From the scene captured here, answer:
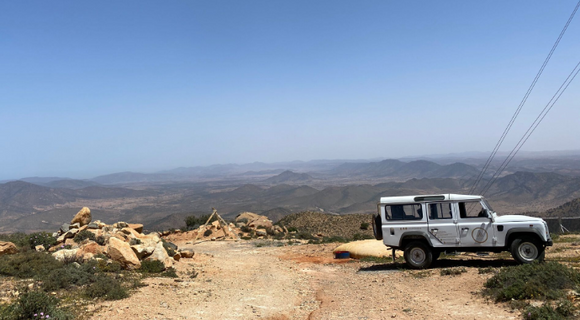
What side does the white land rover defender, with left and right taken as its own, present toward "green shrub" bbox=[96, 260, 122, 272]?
back

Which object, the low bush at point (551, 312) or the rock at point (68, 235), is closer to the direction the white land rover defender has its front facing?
the low bush

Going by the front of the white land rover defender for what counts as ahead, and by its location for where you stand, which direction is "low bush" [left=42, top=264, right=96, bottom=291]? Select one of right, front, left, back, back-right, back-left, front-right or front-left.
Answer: back-right

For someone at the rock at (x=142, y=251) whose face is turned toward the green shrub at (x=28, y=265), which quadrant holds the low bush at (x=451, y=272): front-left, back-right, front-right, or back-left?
back-left

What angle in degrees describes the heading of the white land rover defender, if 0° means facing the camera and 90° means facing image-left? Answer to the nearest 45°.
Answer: approximately 270°

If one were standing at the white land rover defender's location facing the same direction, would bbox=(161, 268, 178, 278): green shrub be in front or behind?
behind

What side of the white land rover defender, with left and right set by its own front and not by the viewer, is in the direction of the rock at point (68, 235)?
back

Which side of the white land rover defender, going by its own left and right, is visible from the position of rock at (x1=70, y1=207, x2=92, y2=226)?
back

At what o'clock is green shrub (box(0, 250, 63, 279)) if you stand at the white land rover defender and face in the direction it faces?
The green shrub is roughly at 5 o'clock from the white land rover defender.

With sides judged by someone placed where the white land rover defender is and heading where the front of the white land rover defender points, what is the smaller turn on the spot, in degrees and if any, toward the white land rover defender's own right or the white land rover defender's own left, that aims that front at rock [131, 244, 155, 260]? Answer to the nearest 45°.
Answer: approximately 180°

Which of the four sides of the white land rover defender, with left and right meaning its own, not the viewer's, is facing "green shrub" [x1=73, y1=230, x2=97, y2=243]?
back

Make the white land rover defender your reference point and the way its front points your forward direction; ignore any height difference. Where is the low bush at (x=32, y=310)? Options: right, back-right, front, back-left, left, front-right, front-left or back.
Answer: back-right

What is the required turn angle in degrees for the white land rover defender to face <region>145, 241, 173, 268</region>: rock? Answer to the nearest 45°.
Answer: approximately 180°

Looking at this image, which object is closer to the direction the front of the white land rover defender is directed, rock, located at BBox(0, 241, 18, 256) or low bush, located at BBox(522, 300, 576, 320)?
the low bush

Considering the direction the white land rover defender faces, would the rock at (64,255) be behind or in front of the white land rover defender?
behind
